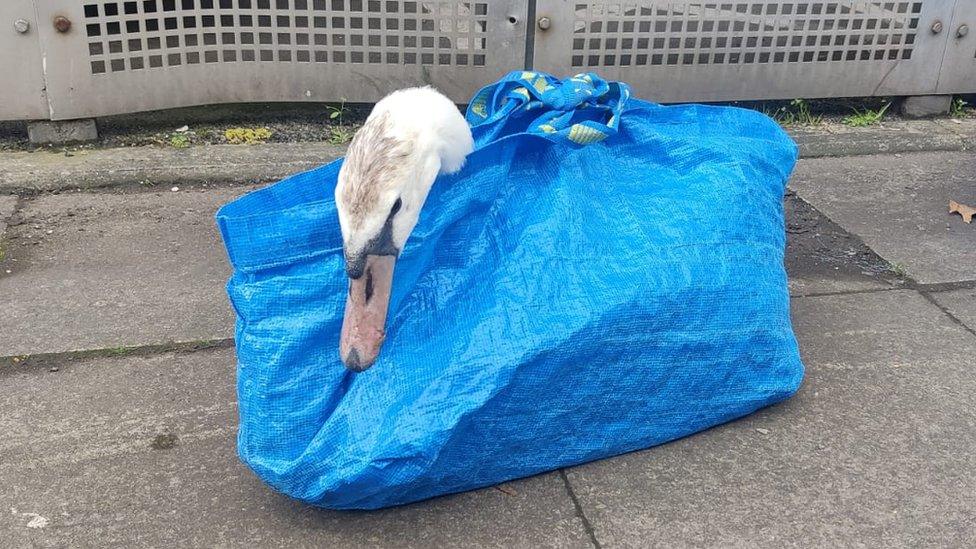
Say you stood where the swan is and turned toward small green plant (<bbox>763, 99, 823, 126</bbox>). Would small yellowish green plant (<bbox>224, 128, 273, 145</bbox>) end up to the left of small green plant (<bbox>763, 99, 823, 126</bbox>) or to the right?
left

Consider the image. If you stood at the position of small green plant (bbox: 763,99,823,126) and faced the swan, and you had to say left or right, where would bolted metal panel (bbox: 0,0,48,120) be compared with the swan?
right
